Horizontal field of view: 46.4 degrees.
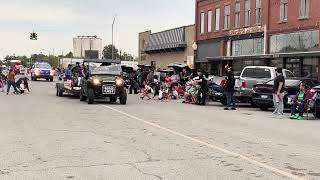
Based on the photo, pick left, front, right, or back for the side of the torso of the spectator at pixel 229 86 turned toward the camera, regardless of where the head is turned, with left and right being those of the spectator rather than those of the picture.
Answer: left

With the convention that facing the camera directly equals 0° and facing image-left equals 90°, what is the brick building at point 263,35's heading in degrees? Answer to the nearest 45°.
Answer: approximately 45°

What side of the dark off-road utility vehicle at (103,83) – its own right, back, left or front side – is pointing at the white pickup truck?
left

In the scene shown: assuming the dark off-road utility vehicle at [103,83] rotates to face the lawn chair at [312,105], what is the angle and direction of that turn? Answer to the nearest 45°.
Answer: approximately 45° to its left

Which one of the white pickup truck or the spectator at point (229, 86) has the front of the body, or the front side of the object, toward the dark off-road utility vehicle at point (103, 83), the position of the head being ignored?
the spectator

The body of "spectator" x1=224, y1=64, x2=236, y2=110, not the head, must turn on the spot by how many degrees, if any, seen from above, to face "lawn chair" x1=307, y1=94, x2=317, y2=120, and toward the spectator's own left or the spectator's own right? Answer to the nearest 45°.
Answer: approximately 135° to the spectator's own left

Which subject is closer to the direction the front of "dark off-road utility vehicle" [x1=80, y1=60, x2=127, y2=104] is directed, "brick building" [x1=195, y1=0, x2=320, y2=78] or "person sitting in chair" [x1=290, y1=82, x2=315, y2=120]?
the person sitting in chair

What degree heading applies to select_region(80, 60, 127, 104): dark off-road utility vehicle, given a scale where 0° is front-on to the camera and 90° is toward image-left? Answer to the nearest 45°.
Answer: approximately 0°
